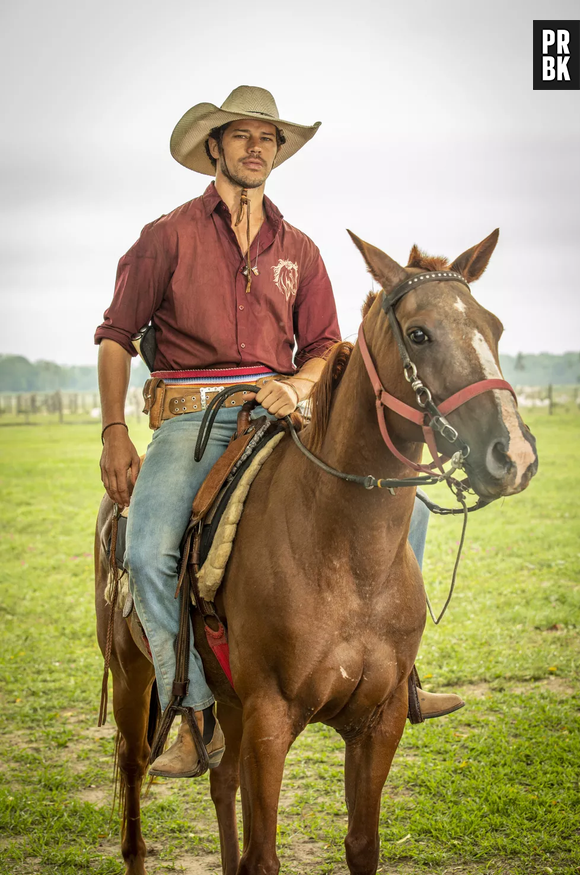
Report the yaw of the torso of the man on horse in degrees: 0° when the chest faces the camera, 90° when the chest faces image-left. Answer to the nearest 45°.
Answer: approximately 0°

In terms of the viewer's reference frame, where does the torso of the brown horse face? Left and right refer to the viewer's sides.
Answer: facing the viewer and to the right of the viewer
